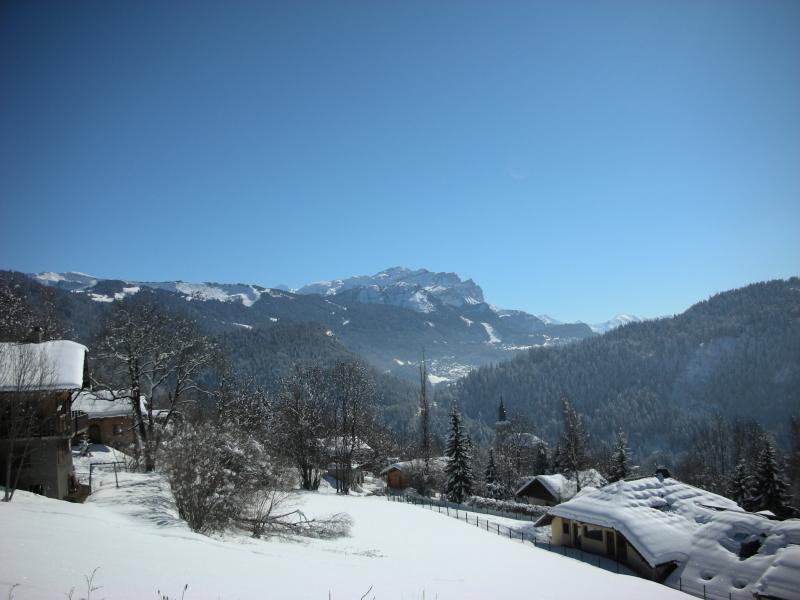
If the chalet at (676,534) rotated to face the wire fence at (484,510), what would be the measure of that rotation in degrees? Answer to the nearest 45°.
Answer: approximately 90° to its right

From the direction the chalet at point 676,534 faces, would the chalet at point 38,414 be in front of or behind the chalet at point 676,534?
in front

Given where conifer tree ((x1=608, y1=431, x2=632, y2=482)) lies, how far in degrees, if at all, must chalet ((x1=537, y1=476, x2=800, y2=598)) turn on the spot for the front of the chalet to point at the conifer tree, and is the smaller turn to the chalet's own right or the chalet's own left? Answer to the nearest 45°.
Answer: approximately 135° to the chalet's own right

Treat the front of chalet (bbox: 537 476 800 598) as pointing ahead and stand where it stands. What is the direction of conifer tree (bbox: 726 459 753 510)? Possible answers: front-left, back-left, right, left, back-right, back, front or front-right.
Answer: back-right

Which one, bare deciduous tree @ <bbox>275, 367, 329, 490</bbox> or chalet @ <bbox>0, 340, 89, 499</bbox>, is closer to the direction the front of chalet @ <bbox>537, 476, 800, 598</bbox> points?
the chalet

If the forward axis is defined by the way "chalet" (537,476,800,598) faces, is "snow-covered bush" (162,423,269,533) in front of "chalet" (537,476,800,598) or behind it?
in front

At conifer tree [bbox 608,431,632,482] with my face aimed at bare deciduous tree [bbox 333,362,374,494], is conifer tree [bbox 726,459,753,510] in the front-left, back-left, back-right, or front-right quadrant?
back-left

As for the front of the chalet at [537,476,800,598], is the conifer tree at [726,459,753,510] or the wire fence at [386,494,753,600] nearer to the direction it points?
the wire fence

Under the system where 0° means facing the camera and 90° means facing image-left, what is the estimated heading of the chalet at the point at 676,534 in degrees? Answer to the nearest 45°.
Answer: approximately 45°

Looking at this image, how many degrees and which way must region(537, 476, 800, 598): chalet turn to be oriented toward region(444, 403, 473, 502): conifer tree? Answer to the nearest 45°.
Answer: approximately 90° to its right

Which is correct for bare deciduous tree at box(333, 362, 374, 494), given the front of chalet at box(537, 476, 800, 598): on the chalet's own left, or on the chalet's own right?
on the chalet's own right

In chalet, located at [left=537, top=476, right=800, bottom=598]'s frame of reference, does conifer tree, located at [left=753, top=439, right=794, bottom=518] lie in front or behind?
behind

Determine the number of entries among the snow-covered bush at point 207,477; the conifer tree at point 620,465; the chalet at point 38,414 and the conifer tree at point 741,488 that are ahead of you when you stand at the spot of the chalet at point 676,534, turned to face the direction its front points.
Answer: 2

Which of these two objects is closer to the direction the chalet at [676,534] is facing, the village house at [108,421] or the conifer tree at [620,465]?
the village house
